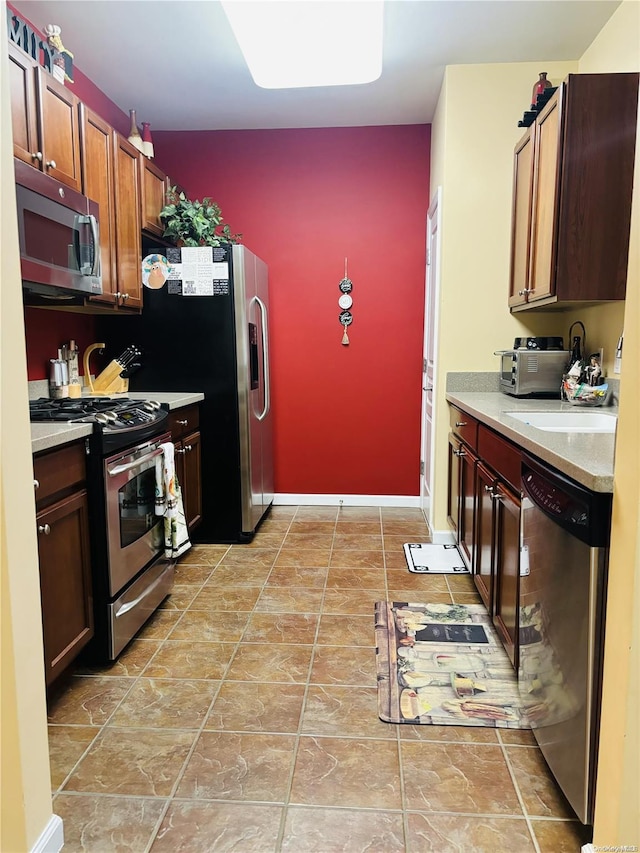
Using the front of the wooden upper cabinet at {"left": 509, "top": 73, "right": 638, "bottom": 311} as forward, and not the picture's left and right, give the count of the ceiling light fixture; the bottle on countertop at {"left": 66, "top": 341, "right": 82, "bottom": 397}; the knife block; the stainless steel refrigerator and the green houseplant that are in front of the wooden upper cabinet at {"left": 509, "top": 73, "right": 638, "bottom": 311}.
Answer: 5

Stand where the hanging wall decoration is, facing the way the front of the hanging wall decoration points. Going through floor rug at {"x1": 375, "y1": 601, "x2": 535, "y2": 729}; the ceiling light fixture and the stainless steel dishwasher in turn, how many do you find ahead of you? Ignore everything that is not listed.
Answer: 3

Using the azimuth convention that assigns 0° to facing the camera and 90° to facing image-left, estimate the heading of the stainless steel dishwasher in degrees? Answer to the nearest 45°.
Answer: approximately 45°

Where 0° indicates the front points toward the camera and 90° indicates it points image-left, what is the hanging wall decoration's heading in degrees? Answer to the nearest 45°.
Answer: approximately 0°

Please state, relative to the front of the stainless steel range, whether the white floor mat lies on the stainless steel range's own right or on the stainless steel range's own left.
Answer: on the stainless steel range's own left

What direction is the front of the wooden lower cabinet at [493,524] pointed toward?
to the viewer's left

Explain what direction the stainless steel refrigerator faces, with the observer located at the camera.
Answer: facing to the right of the viewer

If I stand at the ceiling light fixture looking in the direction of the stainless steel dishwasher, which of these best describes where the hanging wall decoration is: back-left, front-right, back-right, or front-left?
back-left

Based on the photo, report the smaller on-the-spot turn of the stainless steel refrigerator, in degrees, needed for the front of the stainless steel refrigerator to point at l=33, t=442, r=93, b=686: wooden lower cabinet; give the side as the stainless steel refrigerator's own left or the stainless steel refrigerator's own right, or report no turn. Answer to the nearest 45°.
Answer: approximately 90° to the stainless steel refrigerator's own right
